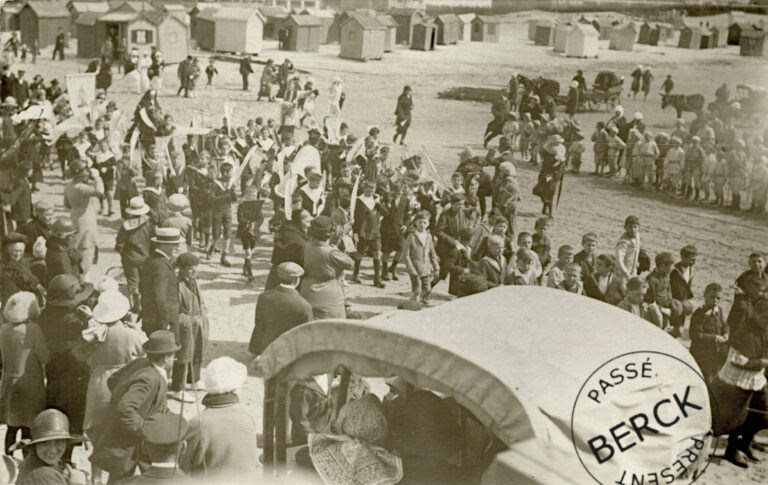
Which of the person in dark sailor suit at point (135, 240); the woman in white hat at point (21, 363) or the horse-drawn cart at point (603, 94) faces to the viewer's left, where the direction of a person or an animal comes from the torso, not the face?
the horse-drawn cart

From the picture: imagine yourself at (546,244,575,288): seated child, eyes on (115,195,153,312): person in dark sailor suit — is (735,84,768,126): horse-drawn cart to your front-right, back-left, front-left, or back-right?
back-right

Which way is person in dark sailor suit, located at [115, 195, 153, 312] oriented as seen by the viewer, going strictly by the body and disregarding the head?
away from the camera

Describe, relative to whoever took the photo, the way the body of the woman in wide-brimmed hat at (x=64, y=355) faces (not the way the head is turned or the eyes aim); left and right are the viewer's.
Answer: facing away from the viewer and to the right of the viewer

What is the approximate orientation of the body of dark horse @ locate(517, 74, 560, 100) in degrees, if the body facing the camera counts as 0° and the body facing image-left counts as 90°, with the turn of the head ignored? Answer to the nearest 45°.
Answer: approximately 90°

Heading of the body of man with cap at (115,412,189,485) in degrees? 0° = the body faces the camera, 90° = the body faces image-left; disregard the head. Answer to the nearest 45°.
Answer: approximately 180°

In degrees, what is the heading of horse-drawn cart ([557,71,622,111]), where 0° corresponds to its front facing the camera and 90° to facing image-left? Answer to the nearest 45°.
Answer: approximately 90°

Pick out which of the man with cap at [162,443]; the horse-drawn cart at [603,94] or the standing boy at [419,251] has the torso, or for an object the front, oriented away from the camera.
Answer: the man with cap
